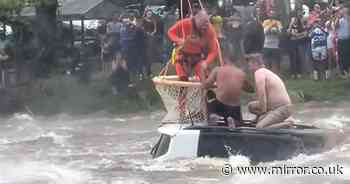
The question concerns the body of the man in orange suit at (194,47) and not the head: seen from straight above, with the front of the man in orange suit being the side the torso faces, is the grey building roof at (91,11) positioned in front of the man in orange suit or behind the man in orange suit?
behind

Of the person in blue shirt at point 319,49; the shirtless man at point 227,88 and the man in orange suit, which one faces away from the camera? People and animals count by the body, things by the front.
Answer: the shirtless man

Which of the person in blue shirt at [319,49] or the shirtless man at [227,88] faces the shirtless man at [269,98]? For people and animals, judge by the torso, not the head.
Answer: the person in blue shirt

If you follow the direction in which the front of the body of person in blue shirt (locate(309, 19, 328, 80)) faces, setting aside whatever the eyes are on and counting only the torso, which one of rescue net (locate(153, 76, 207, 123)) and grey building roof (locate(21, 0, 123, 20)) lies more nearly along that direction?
the rescue net

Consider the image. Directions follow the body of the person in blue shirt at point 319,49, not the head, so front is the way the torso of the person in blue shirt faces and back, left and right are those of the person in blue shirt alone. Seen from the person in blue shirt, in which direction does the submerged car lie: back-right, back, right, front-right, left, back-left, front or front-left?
front

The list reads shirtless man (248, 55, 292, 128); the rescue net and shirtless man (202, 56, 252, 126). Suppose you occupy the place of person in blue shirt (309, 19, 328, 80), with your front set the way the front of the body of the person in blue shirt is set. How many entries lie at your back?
0

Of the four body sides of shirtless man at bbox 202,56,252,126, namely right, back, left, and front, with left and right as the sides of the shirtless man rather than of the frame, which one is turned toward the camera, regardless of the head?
back

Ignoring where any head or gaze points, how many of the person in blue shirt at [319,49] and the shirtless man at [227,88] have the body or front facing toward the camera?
1

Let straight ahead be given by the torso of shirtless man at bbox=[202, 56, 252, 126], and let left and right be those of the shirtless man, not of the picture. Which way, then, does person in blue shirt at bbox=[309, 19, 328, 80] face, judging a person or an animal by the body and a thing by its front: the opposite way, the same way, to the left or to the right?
the opposite way

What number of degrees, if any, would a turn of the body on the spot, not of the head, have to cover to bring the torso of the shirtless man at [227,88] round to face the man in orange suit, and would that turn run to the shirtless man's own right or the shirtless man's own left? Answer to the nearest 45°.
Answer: approximately 45° to the shirtless man's own left

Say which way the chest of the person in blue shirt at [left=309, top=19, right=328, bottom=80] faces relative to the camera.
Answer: toward the camera

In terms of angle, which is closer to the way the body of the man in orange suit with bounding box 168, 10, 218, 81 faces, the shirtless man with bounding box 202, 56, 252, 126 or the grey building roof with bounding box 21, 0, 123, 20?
the shirtless man

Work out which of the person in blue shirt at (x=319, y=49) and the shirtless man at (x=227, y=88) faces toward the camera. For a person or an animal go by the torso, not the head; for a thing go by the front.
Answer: the person in blue shirt

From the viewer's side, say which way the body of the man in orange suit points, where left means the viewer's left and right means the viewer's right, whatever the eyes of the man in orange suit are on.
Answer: facing the viewer and to the right of the viewer
